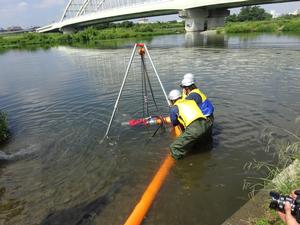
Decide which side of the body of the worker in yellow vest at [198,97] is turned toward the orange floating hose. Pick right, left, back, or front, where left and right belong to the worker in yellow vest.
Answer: left

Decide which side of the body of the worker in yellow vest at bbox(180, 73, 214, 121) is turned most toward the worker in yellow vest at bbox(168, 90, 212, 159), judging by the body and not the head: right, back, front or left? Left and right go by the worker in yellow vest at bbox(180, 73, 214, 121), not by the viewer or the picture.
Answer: left

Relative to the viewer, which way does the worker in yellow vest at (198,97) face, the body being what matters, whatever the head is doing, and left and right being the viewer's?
facing to the left of the viewer
